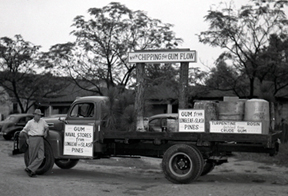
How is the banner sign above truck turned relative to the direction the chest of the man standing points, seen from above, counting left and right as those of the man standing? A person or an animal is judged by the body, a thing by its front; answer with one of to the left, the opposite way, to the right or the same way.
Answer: the same way

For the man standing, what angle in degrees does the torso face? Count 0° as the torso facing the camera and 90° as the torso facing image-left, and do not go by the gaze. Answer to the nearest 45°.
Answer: approximately 0°

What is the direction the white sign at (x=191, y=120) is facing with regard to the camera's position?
facing the viewer

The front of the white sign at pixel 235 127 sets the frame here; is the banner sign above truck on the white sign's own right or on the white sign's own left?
on the white sign's own right

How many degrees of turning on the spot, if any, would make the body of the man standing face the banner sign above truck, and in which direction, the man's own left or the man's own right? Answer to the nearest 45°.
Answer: approximately 90° to the man's own left

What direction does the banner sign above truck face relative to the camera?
toward the camera

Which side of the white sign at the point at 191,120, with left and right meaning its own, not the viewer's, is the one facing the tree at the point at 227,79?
back

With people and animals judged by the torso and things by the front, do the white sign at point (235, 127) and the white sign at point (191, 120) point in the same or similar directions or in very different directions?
same or similar directions

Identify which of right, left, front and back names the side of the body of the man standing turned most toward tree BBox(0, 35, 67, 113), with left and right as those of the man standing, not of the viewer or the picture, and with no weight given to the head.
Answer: back

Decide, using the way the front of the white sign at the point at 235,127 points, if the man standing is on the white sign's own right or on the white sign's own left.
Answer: on the white sign's own right

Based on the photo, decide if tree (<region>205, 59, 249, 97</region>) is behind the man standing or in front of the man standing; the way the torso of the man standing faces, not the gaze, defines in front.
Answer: behind

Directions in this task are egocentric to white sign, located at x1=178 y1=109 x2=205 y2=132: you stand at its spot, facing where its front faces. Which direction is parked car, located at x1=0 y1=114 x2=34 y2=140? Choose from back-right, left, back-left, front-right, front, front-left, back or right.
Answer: back-right

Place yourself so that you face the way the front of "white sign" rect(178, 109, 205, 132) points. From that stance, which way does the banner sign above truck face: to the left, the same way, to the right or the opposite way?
the same way

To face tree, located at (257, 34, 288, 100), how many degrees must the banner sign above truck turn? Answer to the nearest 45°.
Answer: approximately 135° to its left
